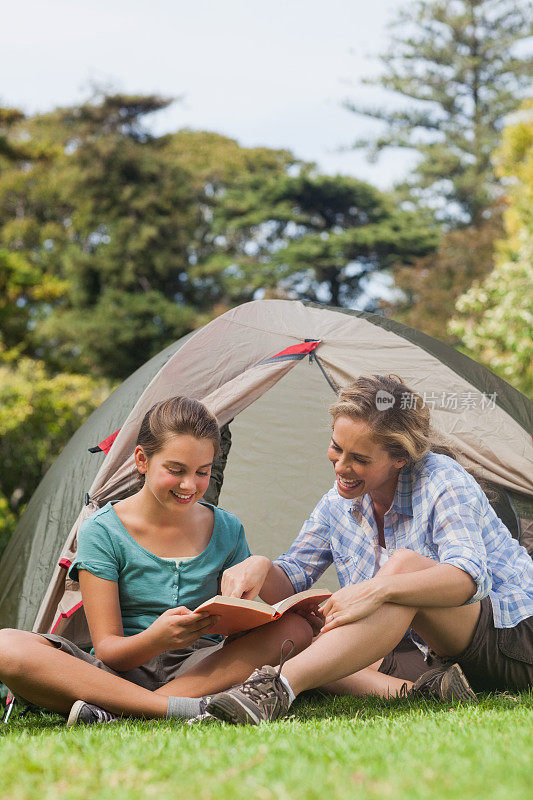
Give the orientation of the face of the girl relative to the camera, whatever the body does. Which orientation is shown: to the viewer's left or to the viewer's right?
to the viewer's right

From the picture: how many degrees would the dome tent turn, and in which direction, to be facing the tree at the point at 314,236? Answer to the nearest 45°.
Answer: approximately 180°

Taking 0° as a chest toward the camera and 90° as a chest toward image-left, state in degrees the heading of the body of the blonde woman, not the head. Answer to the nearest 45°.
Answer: approximately 45°

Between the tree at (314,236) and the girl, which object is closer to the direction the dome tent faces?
the girl

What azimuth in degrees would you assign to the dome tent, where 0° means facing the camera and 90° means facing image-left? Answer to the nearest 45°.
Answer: approximately 0°

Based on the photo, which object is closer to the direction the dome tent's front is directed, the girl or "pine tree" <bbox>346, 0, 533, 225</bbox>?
the girl

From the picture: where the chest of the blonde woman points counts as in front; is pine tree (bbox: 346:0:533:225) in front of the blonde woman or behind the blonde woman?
behind

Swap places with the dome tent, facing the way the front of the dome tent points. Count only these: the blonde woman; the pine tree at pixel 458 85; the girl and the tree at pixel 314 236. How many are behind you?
2
